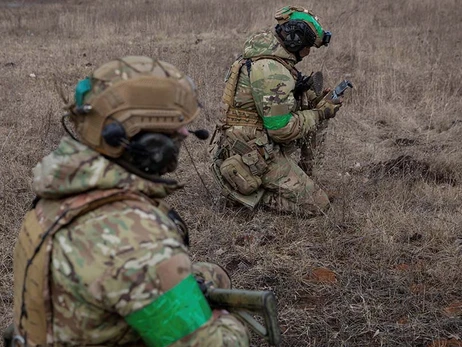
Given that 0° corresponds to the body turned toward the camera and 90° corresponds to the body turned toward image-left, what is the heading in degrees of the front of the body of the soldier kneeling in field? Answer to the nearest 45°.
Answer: approximately 270°

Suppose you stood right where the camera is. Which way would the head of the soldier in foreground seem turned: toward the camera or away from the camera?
away from the camera

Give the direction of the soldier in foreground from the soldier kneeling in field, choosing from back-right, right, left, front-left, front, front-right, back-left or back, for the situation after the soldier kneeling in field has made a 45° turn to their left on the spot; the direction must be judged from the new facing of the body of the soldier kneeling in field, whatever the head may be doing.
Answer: back-right

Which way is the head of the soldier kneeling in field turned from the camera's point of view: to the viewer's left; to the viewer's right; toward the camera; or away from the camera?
to the viewer's right
